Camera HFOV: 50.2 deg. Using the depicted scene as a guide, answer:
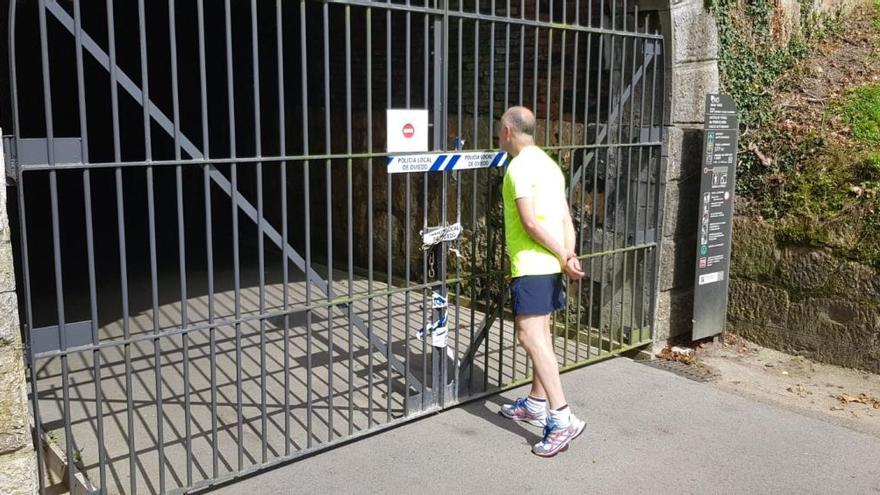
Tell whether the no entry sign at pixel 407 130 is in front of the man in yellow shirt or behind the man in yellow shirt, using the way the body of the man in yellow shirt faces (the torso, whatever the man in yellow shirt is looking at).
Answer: in front

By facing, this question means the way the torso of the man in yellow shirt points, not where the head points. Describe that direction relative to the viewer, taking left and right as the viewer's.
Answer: facing away from the viewer and to the left of the viewer

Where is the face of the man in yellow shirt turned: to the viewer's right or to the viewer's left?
to the viewer's left

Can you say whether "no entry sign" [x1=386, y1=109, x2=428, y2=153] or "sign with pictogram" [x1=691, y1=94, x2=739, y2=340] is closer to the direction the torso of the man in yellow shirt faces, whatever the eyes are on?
the no entry sign

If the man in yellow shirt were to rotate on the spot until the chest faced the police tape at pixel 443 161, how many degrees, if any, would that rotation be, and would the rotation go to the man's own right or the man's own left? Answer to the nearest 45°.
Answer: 0° — they already face it

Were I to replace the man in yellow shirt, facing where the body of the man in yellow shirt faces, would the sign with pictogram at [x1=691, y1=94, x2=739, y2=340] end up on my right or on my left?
on my right
